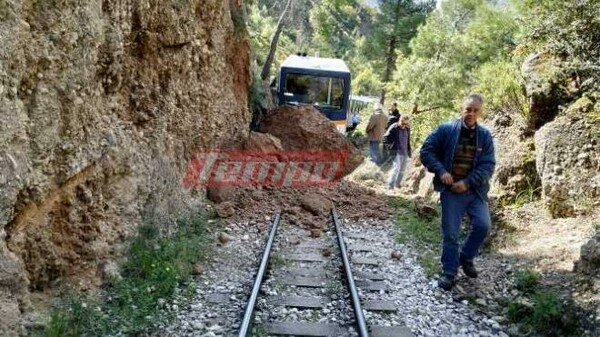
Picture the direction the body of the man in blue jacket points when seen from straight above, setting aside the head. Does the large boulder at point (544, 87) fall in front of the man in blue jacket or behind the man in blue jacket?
behind

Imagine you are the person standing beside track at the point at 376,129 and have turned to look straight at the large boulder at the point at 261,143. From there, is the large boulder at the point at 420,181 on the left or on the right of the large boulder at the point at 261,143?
left

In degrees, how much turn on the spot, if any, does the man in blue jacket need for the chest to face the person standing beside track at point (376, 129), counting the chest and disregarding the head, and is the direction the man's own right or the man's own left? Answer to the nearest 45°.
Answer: approximately 180°

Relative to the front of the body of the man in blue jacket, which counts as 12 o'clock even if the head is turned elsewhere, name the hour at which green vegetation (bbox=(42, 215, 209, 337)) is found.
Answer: The green vegetation is roughly at 2 o'clock from the man in blue jacket.

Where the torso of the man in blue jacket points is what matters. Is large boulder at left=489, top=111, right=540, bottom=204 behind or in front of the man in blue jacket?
behind

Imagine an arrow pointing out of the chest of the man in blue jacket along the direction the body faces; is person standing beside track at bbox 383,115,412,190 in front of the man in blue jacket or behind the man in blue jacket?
behind

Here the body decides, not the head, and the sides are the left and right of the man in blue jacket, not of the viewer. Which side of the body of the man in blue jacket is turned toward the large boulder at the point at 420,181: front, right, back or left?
back

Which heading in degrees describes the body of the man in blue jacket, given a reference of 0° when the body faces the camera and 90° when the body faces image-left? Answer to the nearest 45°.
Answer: approximately 0°

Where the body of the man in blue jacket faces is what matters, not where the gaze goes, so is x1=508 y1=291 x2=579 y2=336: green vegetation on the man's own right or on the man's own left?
on the man's own left
